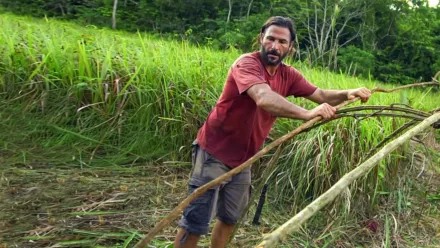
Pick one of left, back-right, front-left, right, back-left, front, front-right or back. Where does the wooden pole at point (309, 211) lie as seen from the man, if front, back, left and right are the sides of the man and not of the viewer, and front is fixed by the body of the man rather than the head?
front-right

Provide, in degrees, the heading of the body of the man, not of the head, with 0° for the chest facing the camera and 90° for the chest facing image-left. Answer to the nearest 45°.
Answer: approximately 315°
